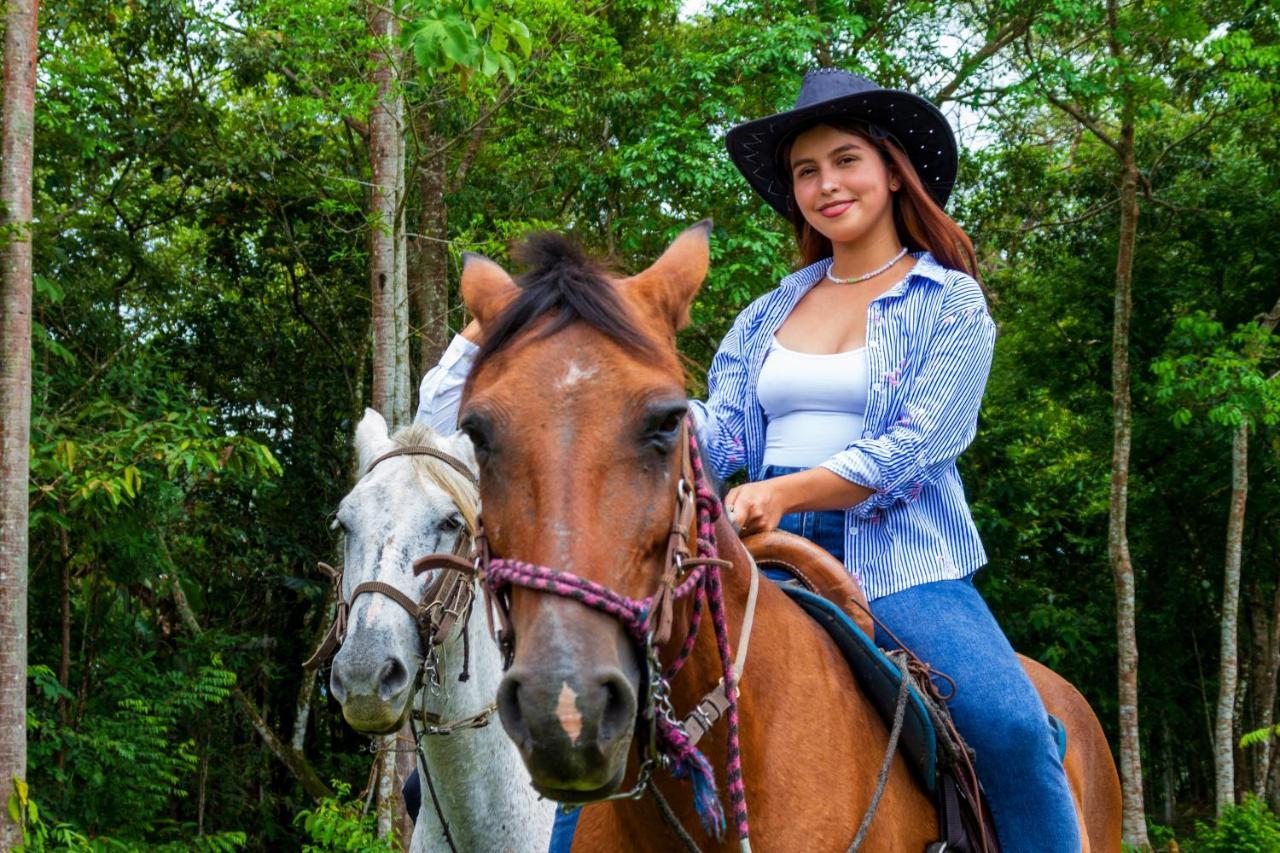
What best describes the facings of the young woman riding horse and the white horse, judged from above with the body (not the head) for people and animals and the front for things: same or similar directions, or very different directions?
same or similar directions

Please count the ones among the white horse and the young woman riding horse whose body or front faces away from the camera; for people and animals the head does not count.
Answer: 0

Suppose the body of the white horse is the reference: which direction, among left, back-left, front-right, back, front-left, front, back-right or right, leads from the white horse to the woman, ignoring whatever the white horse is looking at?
left

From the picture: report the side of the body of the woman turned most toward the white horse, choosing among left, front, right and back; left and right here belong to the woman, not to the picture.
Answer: right

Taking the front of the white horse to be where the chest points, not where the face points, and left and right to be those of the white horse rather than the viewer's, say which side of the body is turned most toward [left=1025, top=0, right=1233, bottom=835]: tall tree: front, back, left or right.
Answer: back

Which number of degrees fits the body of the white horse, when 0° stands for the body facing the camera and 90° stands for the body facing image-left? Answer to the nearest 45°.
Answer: approximately 45°

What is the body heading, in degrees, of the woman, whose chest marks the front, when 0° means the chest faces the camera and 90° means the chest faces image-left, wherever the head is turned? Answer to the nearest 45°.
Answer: approximately 45°

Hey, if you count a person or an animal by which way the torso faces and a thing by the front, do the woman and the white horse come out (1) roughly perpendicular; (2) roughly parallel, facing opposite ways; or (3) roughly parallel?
roughly parallel

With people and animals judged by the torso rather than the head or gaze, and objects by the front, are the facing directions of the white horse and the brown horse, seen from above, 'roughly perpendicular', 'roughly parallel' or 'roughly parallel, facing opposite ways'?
roughly parallel

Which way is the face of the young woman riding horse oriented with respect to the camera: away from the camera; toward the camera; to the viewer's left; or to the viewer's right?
toward the camera

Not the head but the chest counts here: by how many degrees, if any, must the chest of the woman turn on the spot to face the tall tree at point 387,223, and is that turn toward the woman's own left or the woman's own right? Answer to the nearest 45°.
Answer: approximately 90° to the woman's own right
